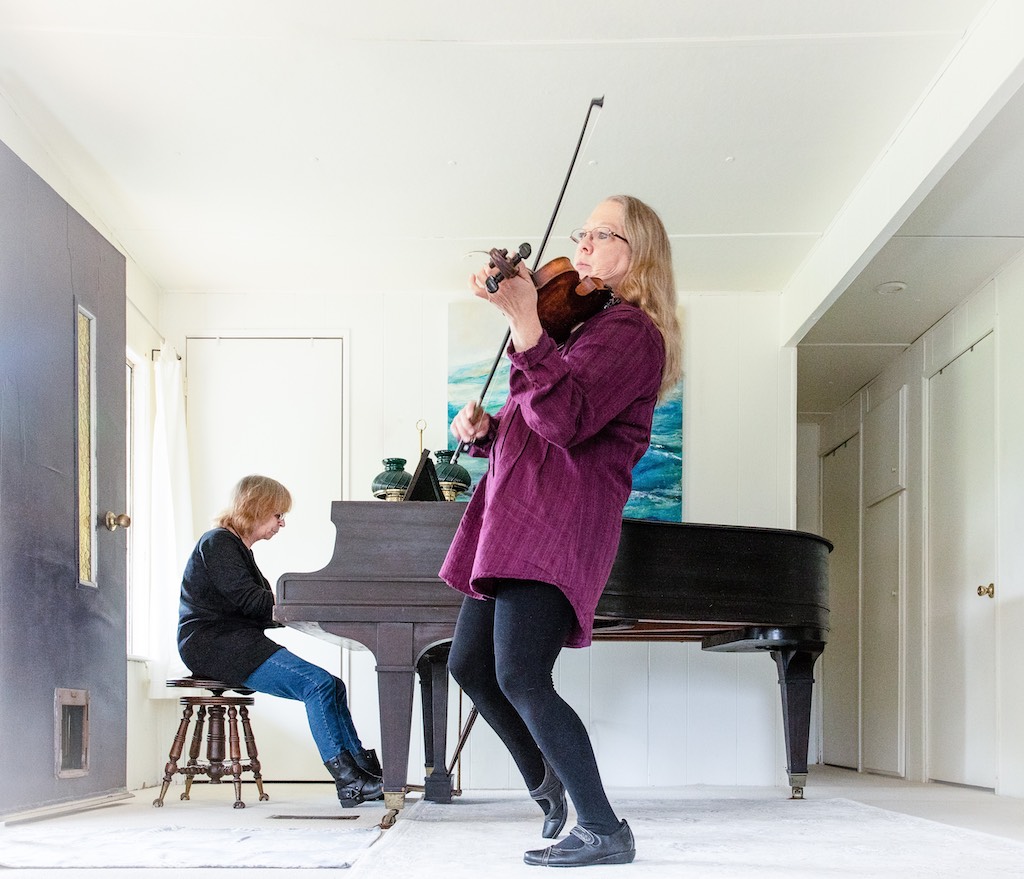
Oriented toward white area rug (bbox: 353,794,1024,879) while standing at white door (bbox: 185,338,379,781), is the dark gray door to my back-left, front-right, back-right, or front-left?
front-right

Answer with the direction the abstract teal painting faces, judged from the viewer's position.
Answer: facing the viewer

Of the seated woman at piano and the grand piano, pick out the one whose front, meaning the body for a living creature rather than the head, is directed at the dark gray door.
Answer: the grand piano

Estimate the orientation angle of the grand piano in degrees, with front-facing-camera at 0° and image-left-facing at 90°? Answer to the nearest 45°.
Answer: approximately 90°

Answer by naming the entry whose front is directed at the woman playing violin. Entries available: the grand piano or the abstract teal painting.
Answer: the abstract teal painting

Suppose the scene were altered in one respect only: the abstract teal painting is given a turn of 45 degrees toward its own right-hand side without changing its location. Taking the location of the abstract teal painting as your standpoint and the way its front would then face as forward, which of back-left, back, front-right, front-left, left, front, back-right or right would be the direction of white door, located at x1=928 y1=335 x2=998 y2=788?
back-left

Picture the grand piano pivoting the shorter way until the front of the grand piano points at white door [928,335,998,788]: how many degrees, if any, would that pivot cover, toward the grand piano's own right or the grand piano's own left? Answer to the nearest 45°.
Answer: approximately 135° to the grand piano's own right

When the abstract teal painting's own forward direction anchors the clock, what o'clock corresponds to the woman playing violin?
The woman playing violin is roughly at 12 o'clock from the abstract teal painting.

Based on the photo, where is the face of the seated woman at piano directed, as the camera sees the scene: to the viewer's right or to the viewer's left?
to the viewer's right

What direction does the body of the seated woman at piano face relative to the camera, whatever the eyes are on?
to the viewer's right

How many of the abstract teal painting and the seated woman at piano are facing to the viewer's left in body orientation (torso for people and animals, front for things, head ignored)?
0
